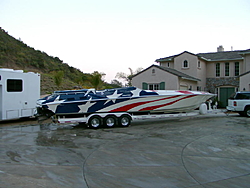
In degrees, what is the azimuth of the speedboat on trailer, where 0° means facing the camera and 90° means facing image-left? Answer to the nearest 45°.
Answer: approximately 270°

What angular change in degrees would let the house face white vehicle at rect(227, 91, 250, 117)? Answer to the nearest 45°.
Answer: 0° — it already faces it

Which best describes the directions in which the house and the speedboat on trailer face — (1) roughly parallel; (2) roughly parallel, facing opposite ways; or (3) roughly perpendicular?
roughly perpendicular

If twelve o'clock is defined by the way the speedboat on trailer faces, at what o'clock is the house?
The house is roughly at 10 o'clock from the speedboat on trailer.

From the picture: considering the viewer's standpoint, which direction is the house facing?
facing the viewer

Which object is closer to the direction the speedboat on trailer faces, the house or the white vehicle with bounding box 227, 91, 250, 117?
the white vehicle

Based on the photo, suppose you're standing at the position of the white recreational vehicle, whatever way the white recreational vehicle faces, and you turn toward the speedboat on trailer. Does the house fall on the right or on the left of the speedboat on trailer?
left

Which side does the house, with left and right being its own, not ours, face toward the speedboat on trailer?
front

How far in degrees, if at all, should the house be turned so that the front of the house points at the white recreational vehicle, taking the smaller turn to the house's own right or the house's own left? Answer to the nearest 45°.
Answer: approximately 45° to the house's own right

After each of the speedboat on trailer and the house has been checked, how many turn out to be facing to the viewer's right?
1

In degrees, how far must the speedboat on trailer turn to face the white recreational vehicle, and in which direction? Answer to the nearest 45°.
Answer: approximately 180°

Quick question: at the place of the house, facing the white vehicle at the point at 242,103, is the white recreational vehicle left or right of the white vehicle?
right
